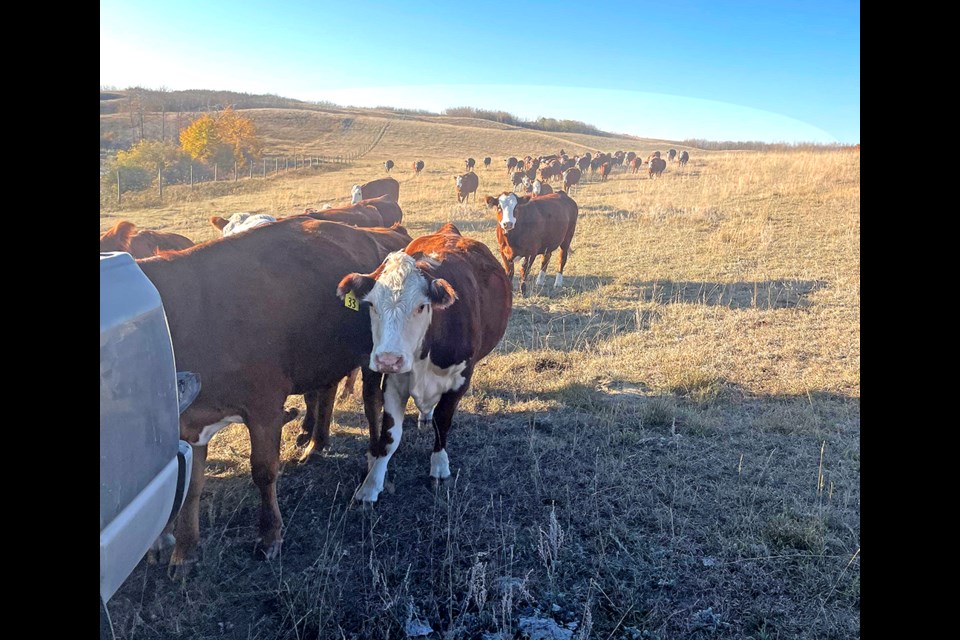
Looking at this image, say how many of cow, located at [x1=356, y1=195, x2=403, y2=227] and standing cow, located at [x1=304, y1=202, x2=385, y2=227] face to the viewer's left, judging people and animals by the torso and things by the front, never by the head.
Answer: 2

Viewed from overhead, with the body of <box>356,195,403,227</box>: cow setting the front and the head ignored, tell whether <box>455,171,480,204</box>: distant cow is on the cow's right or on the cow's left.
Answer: on the cow's right

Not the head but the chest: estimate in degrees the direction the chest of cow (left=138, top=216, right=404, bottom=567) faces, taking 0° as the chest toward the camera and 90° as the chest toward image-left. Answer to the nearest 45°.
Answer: approximately 45°

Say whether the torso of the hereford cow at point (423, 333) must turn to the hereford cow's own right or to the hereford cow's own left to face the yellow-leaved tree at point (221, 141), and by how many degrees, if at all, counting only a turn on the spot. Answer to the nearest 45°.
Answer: approximately 135° to the hereford cow's own right

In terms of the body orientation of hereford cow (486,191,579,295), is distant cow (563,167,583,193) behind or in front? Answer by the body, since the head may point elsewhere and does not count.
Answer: behind

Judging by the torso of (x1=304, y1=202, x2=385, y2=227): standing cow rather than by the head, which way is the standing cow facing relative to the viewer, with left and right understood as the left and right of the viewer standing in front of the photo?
facing to the left of the viewer

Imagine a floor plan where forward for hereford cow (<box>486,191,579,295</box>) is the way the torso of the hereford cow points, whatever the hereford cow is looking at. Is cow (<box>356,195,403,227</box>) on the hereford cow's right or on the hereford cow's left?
on the hereford cow's right

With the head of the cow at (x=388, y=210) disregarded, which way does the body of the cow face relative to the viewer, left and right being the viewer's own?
facing to the left of the viewer

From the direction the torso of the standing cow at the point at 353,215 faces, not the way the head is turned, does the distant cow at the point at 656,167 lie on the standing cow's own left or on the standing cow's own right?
on the standing cow's own right
